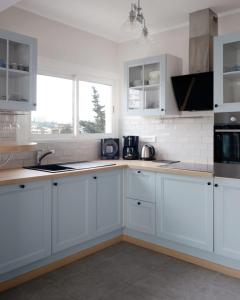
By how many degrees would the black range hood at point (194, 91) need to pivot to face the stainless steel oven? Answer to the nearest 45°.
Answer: approximately 90° to its left

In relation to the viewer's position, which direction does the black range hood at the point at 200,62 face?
facing the viewer and to the left of the viewer

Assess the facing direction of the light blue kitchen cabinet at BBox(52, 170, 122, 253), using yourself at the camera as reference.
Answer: facing the viewer and to the right of the viewer

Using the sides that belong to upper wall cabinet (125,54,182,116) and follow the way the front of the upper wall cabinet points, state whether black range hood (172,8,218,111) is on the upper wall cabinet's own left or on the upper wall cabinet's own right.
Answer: on the upper wall cabinet's own left

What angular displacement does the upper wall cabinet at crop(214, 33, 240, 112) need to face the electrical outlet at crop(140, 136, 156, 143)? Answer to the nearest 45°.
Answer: approximately 90° to its right

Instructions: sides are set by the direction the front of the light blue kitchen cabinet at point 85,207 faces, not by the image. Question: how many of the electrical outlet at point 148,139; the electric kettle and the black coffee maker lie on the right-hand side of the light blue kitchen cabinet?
0

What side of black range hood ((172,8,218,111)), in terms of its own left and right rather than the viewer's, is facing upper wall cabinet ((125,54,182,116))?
right

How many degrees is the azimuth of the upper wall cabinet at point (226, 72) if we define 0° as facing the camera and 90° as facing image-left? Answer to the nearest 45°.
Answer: approximately 45°

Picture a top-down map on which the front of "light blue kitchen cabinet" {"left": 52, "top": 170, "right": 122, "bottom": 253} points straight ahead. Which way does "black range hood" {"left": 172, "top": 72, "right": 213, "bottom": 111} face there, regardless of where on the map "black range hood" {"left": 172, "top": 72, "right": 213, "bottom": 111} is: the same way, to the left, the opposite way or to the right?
to the right

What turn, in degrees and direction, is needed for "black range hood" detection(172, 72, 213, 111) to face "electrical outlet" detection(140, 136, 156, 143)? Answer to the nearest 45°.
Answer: approximately 90° to its right
